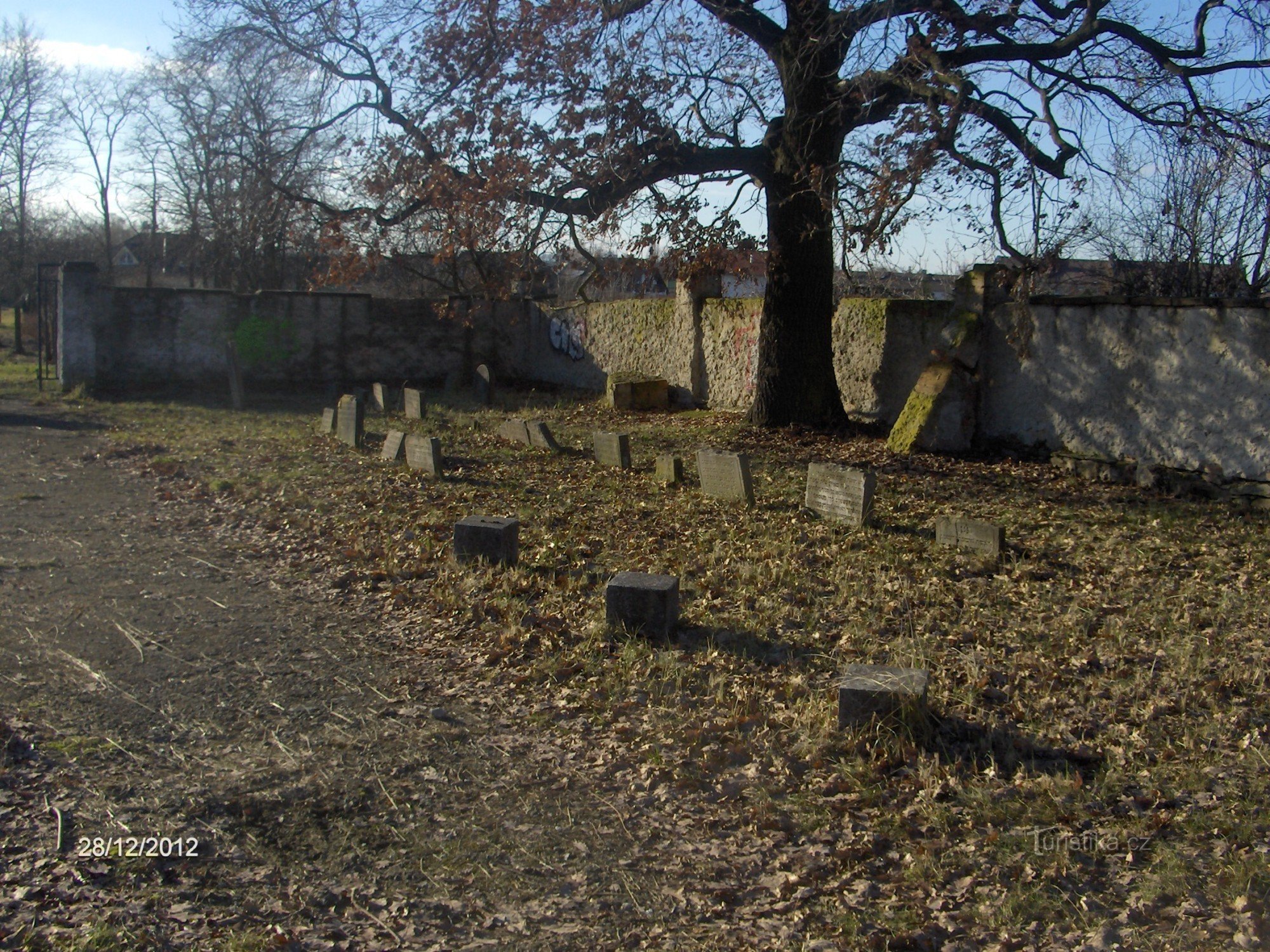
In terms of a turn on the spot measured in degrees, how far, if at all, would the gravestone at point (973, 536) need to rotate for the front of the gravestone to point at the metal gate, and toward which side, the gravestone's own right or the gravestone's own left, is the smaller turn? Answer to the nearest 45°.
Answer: approximately 90° to the gravestone's own right

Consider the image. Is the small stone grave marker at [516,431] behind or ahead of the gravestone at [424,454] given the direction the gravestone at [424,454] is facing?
behind

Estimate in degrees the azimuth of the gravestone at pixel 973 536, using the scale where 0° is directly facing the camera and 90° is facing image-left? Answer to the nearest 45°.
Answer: approximately 45°

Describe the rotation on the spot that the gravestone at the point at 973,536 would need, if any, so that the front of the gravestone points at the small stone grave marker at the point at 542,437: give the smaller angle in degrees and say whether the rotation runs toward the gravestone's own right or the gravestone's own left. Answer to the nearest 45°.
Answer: approximately 90° to the gravestone's own right

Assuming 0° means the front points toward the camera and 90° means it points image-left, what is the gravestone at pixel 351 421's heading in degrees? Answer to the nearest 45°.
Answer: approximately 45°
